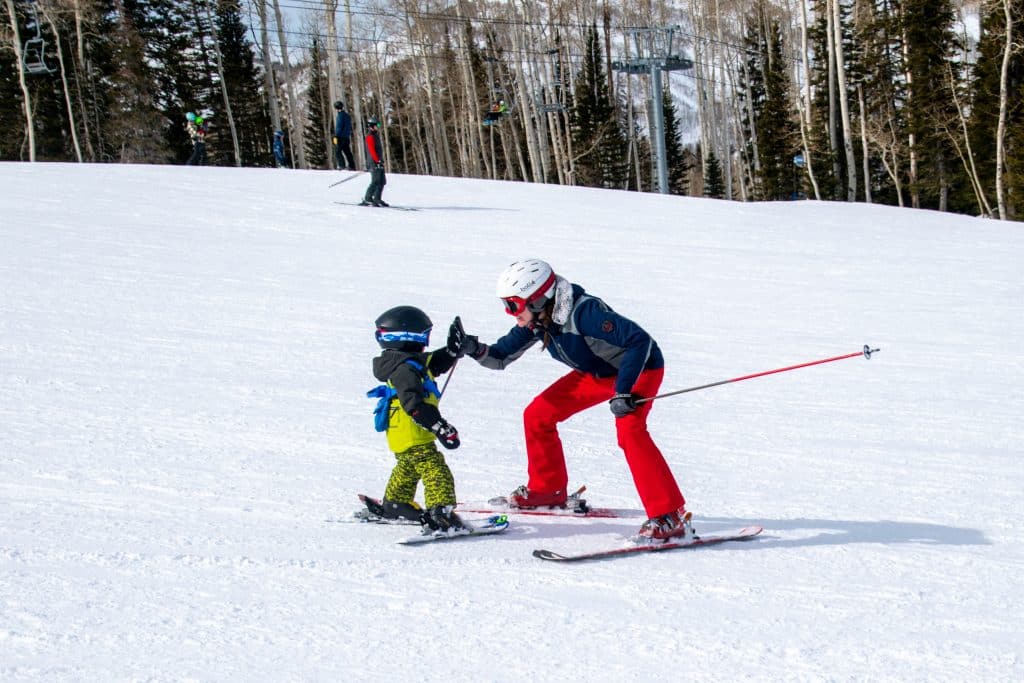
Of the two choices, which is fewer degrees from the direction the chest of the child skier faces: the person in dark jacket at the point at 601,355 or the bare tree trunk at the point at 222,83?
the person in dark jacket

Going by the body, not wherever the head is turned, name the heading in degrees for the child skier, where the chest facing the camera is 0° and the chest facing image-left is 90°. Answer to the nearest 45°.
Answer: approximately 270°

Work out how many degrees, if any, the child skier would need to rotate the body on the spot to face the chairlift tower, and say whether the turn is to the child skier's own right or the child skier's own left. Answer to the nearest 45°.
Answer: approximately 90° to the child skier's own left

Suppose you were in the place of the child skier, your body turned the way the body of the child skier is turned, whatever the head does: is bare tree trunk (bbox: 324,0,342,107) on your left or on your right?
on your left

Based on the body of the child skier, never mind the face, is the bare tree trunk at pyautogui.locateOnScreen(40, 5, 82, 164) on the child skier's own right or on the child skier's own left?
on the child skier's own left

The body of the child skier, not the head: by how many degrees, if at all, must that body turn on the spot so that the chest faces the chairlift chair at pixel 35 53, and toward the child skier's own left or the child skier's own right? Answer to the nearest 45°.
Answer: approximately 90° to the child skier's own left

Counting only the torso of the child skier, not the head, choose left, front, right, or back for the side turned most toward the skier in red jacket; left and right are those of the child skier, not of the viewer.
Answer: left
